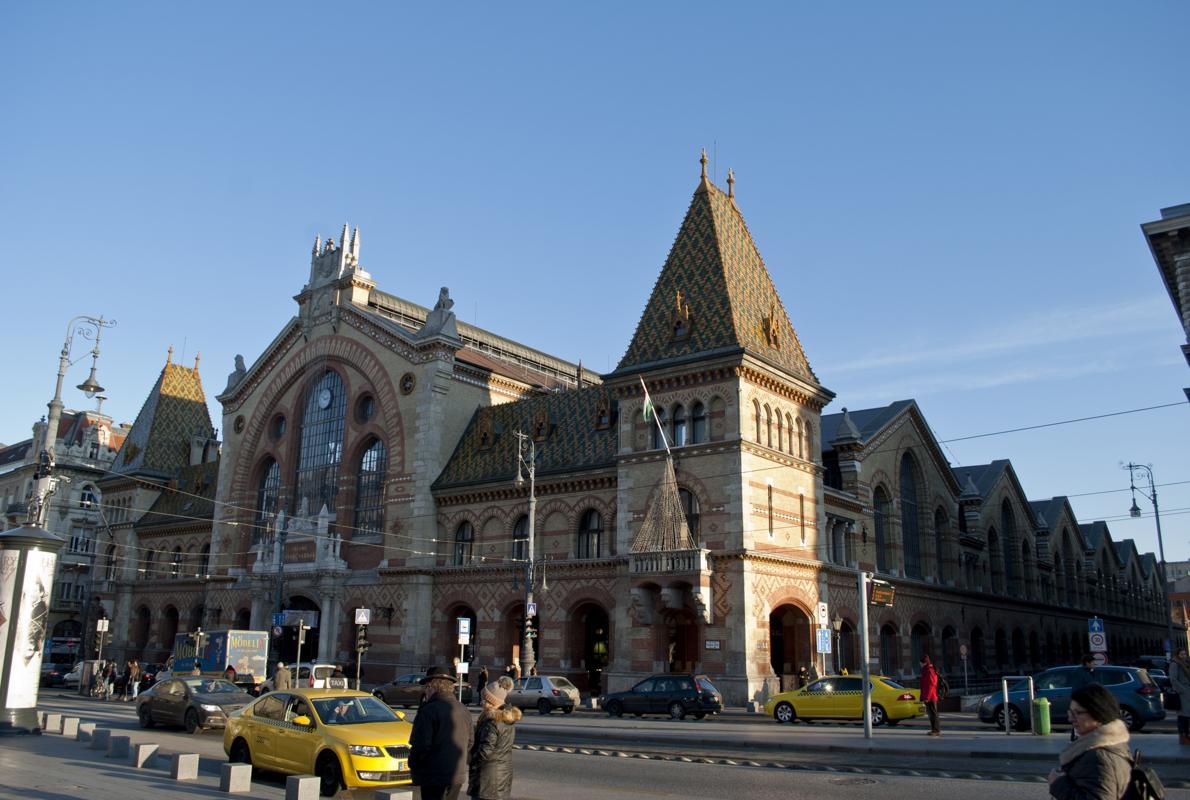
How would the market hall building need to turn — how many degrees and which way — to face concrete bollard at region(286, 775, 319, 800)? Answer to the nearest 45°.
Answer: approximately 45° to its left

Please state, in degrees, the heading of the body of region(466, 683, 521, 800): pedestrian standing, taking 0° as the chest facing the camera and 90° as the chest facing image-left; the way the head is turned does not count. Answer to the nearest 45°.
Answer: approximately 135°

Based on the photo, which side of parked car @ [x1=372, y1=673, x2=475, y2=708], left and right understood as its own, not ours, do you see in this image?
left

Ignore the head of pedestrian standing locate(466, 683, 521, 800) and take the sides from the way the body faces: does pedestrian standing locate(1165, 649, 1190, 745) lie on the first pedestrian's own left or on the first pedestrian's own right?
on the first pedestrian's own right

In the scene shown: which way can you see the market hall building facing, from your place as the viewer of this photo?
facing the viewer and to the left of the viewer

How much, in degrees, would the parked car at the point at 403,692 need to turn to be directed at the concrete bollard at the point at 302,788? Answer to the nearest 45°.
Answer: approximately 90° to its left

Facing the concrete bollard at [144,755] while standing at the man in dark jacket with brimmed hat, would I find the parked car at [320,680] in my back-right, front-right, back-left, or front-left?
front-right

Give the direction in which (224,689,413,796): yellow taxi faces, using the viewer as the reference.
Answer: facing the viewer and to the right of the viewer

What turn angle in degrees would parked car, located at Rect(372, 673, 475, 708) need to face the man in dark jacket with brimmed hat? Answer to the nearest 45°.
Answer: approximately 90° to its left

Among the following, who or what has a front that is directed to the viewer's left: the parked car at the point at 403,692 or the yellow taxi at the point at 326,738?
the parked car

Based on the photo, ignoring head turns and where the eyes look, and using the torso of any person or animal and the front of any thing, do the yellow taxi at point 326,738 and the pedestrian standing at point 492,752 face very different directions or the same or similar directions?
very different directions
